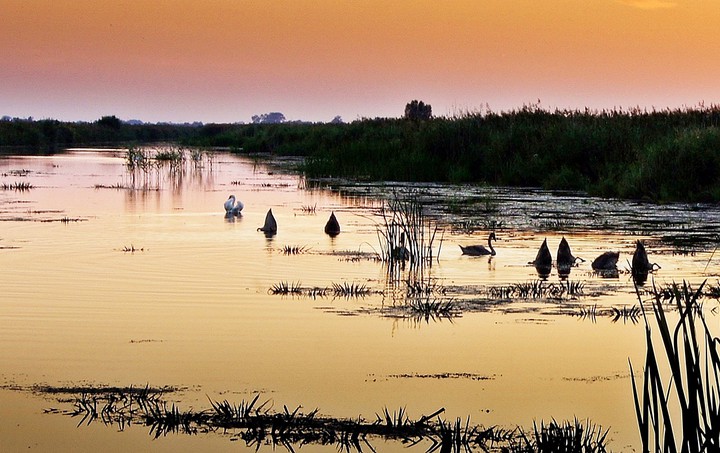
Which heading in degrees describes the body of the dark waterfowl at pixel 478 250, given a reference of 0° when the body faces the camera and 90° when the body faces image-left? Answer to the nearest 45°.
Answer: approximately 270°

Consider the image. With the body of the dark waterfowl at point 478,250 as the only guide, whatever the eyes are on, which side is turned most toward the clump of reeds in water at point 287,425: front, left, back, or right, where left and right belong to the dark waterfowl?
right

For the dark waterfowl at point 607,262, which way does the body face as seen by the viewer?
to the viewer's left

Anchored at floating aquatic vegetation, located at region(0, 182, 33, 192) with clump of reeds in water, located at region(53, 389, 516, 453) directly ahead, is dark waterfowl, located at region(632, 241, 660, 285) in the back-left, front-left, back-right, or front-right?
front-left

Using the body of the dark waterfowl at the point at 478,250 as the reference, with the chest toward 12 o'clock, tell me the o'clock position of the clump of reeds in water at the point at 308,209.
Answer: The clump of reeds in water is roughly at 8 o'clock from the dark waterfowl.

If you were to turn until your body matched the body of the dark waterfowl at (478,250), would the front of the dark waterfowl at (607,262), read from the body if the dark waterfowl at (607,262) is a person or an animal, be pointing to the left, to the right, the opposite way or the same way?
the opposite way

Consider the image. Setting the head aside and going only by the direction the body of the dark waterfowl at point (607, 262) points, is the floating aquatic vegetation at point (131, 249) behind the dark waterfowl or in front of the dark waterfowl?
in front

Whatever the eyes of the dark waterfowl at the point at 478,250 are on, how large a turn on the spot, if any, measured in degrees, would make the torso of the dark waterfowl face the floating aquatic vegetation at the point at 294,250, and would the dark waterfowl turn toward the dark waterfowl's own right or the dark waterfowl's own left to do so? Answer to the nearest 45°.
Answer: approximately 180°

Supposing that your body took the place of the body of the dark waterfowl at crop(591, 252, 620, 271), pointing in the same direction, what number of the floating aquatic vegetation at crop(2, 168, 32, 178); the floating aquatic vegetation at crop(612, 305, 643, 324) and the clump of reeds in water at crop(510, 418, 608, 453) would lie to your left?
2

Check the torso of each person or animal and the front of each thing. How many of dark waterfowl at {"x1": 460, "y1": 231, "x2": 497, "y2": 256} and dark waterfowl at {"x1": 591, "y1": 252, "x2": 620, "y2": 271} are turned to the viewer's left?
1

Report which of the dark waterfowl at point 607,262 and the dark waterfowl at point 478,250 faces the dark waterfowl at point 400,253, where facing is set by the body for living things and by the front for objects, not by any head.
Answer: the dark waterfowl at point 607,262

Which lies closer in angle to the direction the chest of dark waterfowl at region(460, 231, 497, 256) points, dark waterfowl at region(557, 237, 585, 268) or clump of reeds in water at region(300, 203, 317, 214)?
the dark waterfowl

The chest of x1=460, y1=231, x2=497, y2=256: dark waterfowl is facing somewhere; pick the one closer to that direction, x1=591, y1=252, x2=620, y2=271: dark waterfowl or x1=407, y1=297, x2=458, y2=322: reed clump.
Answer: the dark waterfowl
